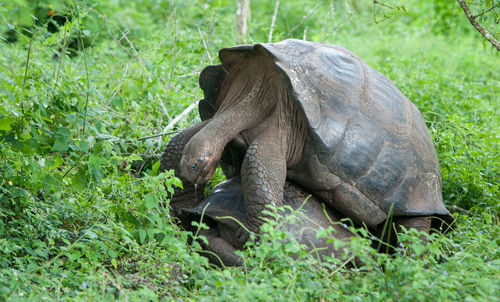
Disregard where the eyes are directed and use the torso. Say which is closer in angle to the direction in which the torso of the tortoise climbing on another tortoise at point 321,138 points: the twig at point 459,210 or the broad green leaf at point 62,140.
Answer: the broad green leaf

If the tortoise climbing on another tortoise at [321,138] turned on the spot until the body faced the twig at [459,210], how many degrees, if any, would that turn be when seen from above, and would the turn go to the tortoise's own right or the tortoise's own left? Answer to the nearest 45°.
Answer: approximately 180°

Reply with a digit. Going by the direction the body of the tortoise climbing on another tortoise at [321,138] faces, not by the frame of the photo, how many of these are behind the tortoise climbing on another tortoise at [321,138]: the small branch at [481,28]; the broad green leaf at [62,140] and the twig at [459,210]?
2

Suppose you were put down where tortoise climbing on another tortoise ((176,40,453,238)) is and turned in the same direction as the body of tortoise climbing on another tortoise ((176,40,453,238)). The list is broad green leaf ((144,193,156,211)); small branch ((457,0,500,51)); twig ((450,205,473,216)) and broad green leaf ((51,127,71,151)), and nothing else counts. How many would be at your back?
2

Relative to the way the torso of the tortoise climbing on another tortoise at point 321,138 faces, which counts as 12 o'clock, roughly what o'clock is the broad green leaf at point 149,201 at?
The broad green leaf is roughly at 12 o'clock from the tortoise climbing on another tortoise.

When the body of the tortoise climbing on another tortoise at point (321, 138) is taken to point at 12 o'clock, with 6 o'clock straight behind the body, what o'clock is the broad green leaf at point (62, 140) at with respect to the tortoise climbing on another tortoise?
The broad green leaf is roughly at 1 o'clock from the tortoise climbing on another tortoise.

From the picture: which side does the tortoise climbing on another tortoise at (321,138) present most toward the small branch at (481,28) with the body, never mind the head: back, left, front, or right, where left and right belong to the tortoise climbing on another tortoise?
back

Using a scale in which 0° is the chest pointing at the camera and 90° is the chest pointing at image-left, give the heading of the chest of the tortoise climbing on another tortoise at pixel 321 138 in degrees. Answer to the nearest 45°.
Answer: approximately 45°

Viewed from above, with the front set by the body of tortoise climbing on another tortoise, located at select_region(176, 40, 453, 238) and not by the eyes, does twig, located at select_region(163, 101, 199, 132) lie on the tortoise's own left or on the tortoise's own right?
on the tortoise's own right
